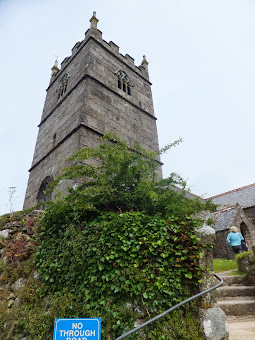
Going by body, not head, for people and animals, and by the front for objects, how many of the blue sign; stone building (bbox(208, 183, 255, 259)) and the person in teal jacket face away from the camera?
1

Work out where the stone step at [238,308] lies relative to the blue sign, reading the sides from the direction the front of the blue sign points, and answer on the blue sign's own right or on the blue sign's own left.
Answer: on the blue sign's own left

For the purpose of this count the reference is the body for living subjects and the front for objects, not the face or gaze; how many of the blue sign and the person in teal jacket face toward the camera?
1

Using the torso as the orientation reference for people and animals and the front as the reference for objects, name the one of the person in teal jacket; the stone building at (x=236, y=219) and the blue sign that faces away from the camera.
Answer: the person in teal jacket

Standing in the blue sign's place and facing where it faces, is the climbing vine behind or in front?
behind

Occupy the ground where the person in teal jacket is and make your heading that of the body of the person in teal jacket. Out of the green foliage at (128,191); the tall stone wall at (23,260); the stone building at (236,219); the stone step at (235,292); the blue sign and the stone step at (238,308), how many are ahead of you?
1

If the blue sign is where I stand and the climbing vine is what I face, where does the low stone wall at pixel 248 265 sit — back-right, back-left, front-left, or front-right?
front-right

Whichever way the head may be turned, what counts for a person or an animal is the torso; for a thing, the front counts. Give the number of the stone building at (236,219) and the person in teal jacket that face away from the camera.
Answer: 1

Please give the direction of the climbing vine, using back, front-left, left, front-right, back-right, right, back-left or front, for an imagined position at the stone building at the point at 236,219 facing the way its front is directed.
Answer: front-right

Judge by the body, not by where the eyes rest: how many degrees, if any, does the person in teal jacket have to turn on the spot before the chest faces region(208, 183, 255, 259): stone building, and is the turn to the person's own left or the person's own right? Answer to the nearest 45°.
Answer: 0° — they already face it

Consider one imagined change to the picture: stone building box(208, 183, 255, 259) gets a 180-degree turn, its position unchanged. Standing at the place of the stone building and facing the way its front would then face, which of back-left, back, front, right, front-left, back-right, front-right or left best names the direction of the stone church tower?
left

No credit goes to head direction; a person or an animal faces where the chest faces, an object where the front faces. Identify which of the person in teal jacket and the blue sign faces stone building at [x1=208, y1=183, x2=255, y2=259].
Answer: the person in teal jacket

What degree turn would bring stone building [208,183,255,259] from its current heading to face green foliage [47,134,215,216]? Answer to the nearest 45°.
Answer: approximately 45° to its right

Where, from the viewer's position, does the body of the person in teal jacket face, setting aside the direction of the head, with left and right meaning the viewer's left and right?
facing away from the viewer

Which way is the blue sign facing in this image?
toward the camera
